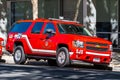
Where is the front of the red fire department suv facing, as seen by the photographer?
facing the viewer and to the right of the viewer
